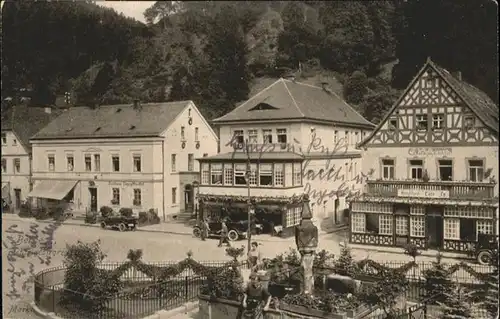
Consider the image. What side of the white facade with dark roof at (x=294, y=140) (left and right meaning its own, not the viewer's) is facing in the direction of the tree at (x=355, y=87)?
back

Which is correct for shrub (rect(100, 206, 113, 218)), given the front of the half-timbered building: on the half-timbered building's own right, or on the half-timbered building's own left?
on the half-timbered building's own right

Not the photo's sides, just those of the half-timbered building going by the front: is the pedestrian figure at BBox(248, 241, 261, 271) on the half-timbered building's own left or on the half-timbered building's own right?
on the half-timbered building's own right

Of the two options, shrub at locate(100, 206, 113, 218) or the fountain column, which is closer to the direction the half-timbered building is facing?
the fountain column

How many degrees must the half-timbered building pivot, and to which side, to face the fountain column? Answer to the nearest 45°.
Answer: approximately 45° to its right

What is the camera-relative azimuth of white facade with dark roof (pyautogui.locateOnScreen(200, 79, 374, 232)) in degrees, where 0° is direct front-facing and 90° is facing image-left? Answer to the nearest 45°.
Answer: approximately 45°

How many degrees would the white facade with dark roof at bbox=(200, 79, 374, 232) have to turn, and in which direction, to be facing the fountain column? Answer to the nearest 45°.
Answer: approximately 45° to its left

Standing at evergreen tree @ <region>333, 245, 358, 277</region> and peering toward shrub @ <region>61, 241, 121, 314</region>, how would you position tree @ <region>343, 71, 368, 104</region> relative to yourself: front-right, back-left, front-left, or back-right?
back-right
